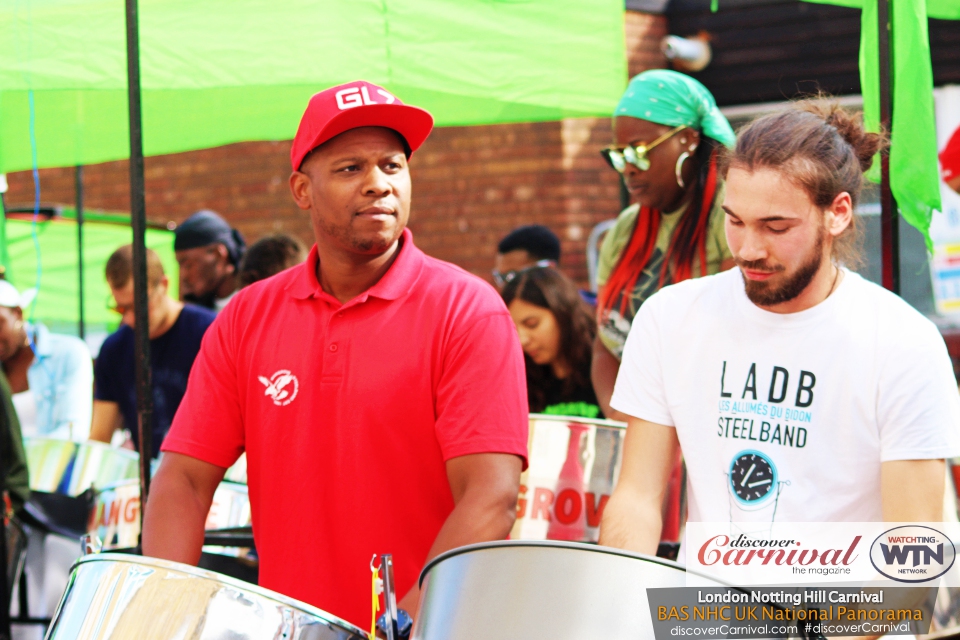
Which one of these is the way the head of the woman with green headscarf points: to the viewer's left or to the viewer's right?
to the viewer's left

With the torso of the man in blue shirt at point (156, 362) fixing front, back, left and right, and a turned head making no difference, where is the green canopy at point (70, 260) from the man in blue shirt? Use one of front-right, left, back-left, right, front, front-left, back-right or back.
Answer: back-right

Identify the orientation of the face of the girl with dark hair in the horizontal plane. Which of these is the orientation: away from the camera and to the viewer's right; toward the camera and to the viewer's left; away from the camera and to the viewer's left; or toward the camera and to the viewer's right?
toward the camera and to the viewer's left

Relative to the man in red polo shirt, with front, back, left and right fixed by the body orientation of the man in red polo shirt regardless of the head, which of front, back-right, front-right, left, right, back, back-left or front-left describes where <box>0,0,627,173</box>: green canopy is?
back

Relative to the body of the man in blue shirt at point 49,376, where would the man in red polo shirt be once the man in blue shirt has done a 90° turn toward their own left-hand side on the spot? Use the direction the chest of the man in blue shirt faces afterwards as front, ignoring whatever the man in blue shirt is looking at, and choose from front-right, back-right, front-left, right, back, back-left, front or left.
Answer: front-right

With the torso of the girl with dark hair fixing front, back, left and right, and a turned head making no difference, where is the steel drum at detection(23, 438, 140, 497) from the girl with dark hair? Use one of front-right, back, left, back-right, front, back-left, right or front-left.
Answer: front-right
